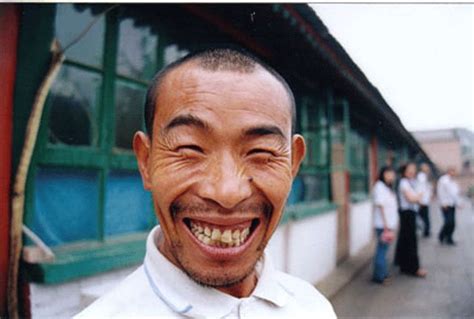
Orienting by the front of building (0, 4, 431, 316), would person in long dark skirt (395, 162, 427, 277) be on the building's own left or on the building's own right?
on the building's own left

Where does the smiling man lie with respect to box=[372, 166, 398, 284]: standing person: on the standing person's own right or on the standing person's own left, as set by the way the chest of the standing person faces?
on the standing person's own right

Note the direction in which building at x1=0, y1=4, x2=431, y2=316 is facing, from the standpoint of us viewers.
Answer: facing the viewer and to the right of the viewer

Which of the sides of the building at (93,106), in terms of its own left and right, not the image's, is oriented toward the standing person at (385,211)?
left

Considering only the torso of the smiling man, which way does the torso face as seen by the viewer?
toward the camera

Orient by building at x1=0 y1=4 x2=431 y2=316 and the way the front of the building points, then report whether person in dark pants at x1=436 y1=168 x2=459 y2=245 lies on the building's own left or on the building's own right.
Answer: on the building's own left

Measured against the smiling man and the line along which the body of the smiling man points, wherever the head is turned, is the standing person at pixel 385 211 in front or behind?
behind

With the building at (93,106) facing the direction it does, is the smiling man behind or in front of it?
in front

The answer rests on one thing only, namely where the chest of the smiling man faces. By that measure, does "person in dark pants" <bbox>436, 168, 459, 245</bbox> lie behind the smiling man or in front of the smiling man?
behind
